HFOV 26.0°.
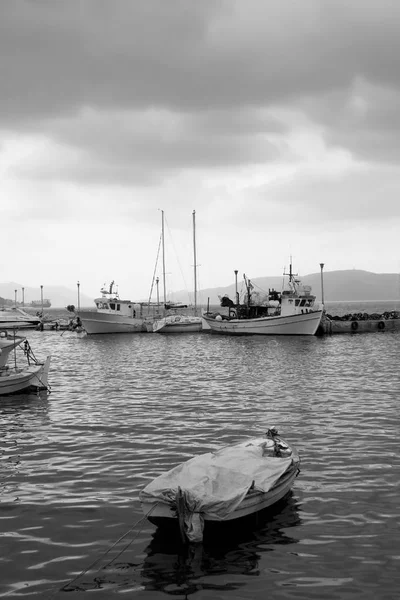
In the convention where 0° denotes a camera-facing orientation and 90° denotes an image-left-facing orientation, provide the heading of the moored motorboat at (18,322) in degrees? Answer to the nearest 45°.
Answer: approximately 270°

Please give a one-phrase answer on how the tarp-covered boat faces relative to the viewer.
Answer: facing away from the viewer and to the right of the viewer

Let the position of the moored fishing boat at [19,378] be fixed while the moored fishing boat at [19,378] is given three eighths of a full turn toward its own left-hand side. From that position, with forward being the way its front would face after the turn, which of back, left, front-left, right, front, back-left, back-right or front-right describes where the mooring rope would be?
back-left

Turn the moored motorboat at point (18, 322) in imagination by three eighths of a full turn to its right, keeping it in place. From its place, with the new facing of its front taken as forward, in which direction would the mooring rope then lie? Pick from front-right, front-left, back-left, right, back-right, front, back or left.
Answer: front-left

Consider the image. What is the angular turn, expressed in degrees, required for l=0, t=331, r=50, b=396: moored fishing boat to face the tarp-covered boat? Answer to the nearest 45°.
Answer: approximately 90° to its right

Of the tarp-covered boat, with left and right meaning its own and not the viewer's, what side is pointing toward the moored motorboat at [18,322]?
left

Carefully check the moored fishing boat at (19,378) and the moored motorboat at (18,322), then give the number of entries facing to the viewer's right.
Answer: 2

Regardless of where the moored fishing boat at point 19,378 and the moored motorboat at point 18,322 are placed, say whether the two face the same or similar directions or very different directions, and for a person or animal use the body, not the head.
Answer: same or similar directions
